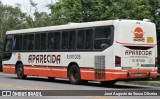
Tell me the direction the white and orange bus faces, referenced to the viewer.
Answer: facing away from the viewer and to the left of the viewer
